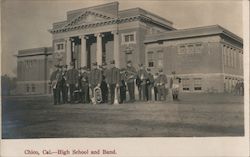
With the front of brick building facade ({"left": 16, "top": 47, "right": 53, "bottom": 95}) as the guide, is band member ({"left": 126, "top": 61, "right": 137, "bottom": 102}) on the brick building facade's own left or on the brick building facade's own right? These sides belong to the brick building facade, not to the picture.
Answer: on the brick building facade's own left

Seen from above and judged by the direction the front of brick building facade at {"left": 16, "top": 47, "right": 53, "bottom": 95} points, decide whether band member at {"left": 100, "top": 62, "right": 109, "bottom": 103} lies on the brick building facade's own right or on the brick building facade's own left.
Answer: on the brick building facade's own left

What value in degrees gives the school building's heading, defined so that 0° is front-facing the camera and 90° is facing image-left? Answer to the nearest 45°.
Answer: approximately 45°
